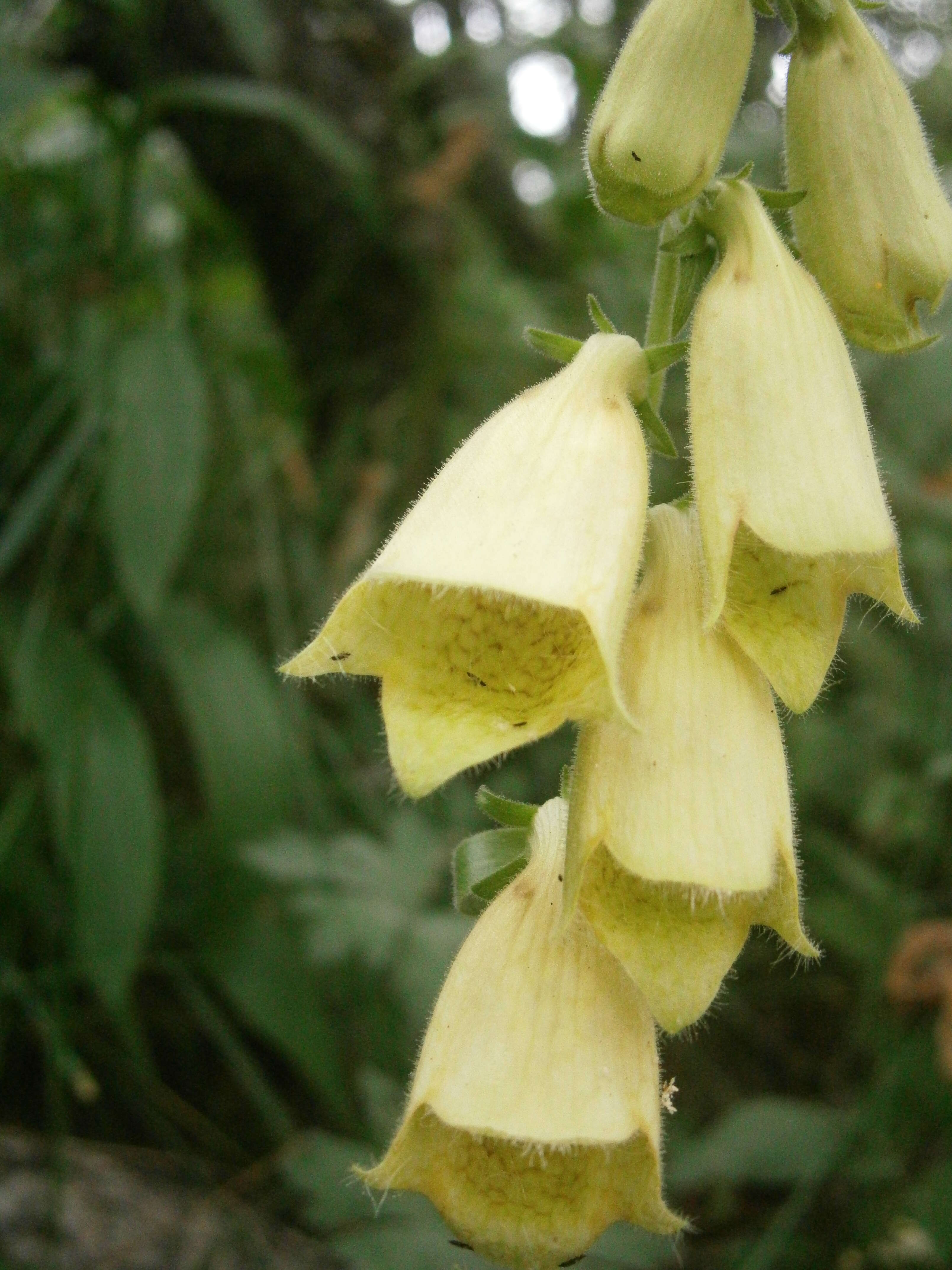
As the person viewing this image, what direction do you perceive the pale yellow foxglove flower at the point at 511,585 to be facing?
facing the viewer and to the left of the viewer

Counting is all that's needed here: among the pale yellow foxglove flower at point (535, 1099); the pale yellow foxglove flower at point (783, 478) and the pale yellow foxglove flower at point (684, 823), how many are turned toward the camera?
3

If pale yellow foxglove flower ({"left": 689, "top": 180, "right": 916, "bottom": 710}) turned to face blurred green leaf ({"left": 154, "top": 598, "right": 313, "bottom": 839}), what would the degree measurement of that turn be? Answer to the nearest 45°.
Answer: approximately 135° to its right

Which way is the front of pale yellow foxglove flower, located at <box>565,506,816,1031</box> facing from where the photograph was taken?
facing the viewer

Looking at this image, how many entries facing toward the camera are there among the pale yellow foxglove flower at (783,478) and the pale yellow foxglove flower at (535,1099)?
2

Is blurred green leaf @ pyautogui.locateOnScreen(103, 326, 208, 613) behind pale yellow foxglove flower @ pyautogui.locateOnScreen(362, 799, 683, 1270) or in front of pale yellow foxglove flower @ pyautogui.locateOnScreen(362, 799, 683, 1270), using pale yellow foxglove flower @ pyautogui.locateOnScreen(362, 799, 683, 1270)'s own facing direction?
behind

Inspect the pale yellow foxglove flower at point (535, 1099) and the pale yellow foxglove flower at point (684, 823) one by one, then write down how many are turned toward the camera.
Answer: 2

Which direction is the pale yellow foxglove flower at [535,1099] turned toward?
toward the camera

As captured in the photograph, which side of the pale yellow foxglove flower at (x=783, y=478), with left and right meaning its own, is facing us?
front
